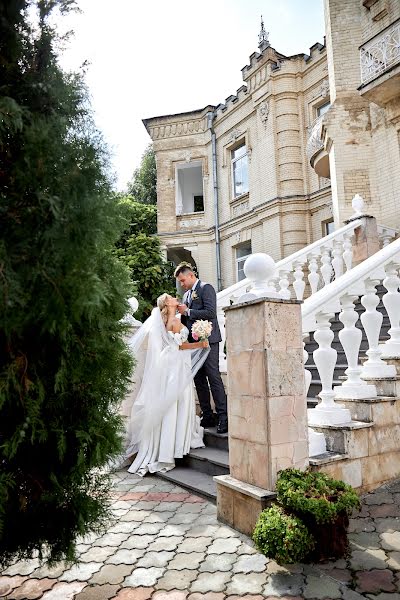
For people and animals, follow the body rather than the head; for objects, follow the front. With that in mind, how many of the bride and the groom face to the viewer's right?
1

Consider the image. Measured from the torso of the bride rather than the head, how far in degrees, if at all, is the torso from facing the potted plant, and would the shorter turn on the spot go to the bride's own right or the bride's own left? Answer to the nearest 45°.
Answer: approximately 90° to the bride's own right

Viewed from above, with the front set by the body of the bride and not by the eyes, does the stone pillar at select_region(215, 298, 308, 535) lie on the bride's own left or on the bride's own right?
on the bride's own right

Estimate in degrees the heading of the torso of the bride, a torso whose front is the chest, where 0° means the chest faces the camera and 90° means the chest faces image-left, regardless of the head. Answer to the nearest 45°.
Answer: approximately 270°

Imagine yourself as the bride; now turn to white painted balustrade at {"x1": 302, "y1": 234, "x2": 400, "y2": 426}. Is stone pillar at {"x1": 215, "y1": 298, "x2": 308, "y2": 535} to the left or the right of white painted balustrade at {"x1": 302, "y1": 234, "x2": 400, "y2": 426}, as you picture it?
right

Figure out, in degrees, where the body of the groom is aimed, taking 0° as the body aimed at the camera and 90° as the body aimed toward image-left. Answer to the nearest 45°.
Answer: approximately 45°
